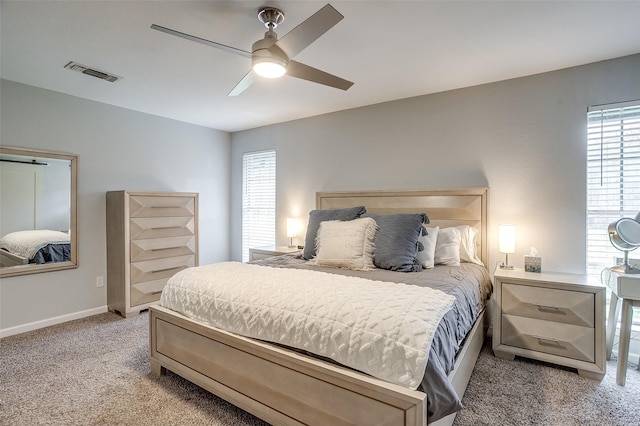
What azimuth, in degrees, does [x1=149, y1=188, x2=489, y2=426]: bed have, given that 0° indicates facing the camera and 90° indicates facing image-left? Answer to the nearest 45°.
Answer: approximately 45°

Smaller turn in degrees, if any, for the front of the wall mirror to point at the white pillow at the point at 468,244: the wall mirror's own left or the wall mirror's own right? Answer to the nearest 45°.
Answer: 0° — it already faces it

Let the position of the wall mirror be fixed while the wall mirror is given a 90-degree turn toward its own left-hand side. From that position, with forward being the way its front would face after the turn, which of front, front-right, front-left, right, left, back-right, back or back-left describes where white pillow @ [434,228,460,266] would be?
right

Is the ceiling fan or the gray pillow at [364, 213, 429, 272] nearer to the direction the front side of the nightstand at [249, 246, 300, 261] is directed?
the ceiling fan

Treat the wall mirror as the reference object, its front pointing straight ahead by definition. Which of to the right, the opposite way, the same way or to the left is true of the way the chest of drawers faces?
the same way

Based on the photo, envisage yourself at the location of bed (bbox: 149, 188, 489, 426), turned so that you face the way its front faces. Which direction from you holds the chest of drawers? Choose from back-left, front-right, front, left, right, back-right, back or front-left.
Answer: right

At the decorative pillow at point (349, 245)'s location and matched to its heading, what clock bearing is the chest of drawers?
The chest of drawers is roughly at 2 o'clock from the decorative pillow.

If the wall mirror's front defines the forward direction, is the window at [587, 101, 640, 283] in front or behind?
in front

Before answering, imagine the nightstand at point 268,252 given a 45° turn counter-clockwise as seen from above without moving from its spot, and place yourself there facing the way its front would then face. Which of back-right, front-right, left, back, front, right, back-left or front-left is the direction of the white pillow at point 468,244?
front-left

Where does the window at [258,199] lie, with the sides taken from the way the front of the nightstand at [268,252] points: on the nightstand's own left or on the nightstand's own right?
on the nightstand's own right

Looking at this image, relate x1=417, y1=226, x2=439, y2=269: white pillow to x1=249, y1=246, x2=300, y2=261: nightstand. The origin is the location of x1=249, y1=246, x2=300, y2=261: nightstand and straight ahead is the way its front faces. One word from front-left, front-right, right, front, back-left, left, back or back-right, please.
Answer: left

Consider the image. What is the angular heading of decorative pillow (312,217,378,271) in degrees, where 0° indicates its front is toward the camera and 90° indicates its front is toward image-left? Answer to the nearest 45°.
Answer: approximately 45°

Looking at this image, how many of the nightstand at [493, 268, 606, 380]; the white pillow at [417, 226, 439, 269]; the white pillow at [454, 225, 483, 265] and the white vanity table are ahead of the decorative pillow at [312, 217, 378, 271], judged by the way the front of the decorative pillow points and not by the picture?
0

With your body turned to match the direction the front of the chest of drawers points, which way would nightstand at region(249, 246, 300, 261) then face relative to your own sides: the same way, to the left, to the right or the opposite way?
to the right

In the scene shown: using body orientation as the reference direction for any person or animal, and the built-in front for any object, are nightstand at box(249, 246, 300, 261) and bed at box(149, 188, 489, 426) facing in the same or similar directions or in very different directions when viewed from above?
same or similar directions

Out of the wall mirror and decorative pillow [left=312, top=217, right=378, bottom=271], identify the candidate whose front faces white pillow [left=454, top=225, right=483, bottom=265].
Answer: the wall mirror

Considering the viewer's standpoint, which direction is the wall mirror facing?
facing the viewer and to the right of the viewer
